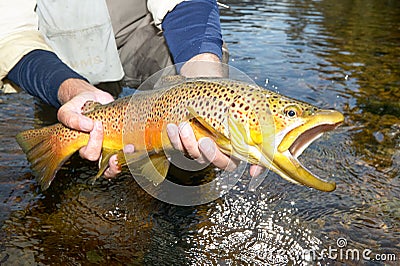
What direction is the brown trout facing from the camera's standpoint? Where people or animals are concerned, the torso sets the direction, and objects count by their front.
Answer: to the viewer's right
